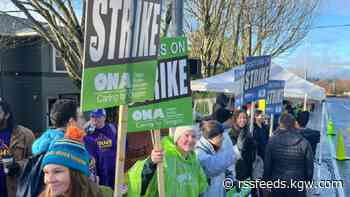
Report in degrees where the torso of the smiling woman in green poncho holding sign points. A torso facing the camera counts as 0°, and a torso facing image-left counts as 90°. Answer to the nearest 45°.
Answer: approximately 315°

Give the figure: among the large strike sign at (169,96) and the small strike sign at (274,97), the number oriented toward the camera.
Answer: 2

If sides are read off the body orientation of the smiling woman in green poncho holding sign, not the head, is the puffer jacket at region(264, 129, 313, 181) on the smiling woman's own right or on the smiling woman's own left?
on the smiling woman's own left

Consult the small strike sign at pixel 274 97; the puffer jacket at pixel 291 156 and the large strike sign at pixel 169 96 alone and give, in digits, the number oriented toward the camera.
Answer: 2

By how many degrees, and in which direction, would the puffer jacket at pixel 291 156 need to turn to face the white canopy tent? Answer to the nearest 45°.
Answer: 0° — it already faces it

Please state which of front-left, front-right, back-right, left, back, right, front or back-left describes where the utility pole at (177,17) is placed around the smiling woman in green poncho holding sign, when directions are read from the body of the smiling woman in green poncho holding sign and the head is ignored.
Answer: back-left

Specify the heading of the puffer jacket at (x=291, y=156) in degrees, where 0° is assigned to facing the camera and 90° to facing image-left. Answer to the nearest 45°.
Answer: approximately 180°

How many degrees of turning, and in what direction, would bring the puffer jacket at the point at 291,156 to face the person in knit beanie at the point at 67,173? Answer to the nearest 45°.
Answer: approximately 180°

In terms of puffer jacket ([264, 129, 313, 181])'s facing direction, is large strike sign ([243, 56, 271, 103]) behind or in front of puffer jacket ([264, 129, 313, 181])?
in front

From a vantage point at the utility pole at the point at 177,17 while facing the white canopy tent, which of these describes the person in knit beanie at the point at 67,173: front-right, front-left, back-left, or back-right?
back-right
